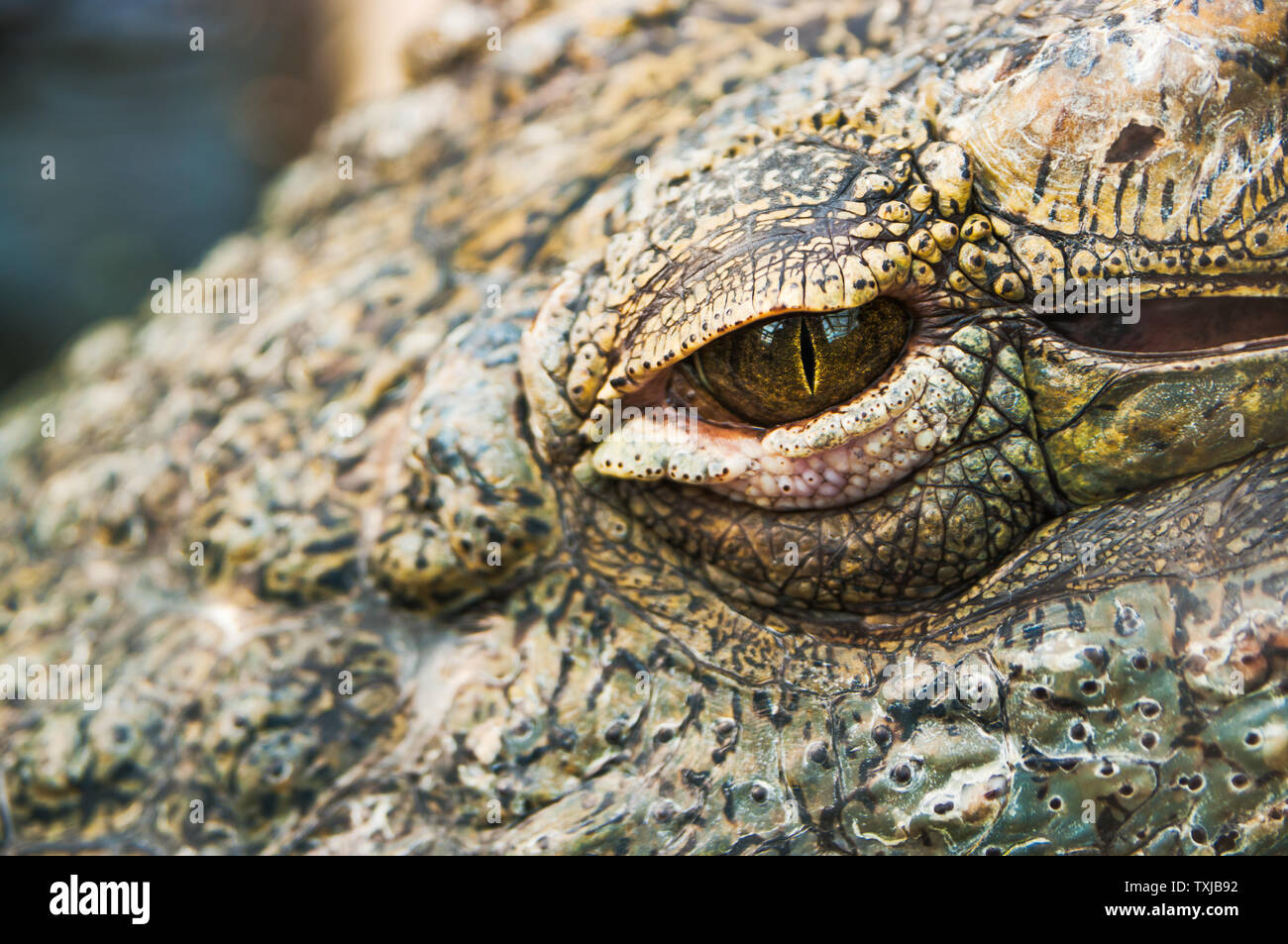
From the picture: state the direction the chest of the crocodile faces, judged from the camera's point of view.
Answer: to the viewer's left
